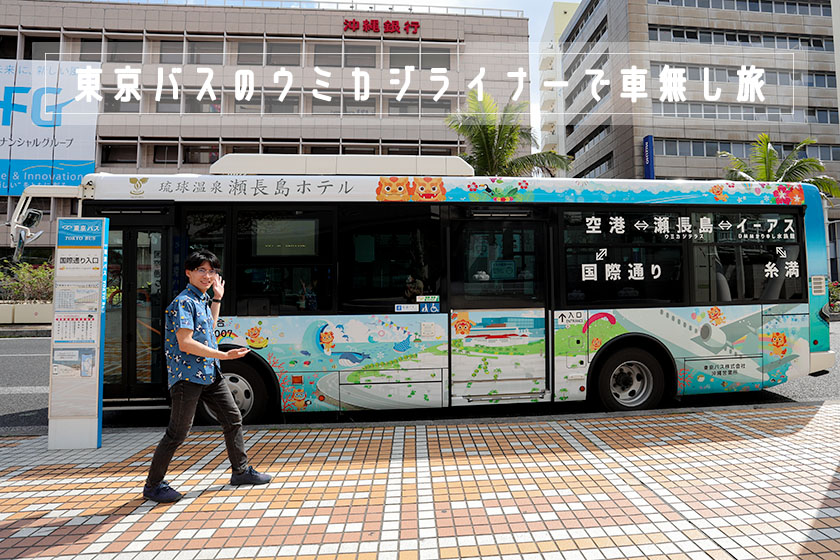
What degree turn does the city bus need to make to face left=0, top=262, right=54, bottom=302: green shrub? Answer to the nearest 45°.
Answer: approximately 45° to its right

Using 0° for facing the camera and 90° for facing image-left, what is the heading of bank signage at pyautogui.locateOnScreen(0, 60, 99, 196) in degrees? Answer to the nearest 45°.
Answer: approximately 0°

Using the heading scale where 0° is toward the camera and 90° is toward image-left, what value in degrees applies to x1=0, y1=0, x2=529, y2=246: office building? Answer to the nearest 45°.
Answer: approximately 0°

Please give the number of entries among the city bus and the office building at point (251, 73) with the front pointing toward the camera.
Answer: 1

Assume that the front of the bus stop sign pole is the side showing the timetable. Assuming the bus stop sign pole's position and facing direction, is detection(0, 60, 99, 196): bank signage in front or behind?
behind

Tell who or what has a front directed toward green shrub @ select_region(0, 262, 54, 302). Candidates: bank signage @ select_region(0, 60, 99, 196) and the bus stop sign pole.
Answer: the bank signage

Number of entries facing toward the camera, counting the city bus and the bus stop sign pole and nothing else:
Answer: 1

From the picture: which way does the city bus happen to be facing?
to the viewer's left

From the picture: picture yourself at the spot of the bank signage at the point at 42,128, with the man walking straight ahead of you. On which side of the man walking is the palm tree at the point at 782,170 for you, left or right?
left

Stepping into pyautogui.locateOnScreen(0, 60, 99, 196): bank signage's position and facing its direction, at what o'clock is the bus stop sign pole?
The bus stop sign pole is roughly at 12 o'clock from the bank signage.
